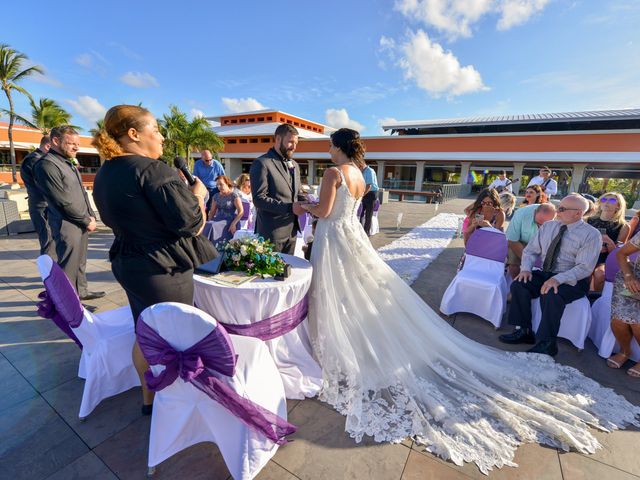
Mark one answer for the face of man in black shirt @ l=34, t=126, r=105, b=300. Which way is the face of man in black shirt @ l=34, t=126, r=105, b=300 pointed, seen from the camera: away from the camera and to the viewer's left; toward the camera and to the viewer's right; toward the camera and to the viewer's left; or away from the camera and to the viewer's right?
toward the camera and to the viewer's right

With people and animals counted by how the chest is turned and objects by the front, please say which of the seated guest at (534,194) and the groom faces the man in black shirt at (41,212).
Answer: the seated guest

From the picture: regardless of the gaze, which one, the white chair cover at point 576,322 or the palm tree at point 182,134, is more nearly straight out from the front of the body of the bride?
the palm tree

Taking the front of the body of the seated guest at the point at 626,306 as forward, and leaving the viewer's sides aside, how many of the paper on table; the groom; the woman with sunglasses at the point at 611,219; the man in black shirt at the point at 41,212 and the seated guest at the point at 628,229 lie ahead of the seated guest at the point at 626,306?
3

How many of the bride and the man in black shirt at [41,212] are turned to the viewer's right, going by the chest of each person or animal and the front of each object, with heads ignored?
1

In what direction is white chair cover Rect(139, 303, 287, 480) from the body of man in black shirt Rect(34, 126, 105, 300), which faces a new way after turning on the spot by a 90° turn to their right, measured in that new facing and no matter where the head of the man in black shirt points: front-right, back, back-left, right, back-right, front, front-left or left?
front-left

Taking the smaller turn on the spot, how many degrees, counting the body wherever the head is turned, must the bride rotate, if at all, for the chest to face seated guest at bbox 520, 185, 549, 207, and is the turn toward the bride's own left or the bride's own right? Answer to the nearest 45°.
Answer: approximately 45° to the bride's own right

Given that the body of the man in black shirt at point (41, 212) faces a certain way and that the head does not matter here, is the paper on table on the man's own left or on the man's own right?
on the man's own right

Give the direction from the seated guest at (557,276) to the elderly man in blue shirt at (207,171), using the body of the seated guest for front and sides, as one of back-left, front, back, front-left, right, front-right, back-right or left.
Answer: front-right

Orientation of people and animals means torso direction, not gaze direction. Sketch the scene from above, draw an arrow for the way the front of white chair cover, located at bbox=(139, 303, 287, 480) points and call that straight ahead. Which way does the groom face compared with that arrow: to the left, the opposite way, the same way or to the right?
to the right

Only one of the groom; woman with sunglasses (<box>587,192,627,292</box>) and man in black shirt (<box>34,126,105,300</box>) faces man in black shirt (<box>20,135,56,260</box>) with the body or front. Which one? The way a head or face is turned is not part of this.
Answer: the woman with sunglasses

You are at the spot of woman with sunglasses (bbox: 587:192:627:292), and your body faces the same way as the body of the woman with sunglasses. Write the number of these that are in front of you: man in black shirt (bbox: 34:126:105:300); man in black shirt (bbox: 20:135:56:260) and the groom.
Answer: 3

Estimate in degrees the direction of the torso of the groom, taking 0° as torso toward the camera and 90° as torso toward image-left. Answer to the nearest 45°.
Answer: approximately 315°
